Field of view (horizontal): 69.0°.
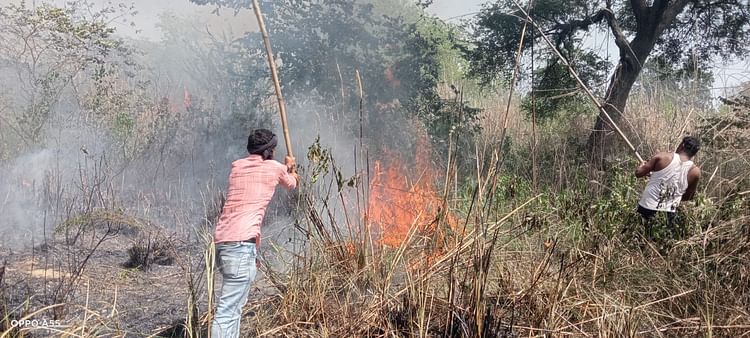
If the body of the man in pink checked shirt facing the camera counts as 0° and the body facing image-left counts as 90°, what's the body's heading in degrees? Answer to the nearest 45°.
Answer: approximately 225°

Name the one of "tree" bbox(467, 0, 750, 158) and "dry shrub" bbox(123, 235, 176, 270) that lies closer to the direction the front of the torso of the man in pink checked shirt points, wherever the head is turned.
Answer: the tree

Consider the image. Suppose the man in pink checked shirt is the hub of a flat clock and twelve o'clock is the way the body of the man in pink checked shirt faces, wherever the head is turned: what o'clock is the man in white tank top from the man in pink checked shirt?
The man in white tank top is roughly at 1 o'clock from the man in pink checked shirt.

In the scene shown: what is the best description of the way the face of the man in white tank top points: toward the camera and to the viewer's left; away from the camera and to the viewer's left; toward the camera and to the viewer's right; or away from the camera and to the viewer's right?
away from the camera and to the viewer's left

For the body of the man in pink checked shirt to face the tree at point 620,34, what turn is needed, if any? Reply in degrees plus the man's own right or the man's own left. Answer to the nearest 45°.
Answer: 0° — they already face it

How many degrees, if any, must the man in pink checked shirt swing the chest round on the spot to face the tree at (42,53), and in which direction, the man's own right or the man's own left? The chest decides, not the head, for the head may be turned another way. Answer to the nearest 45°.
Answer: approximately 90° to the man's own left

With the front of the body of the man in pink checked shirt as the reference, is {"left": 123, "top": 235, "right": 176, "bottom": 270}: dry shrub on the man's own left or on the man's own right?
on the man's own left
